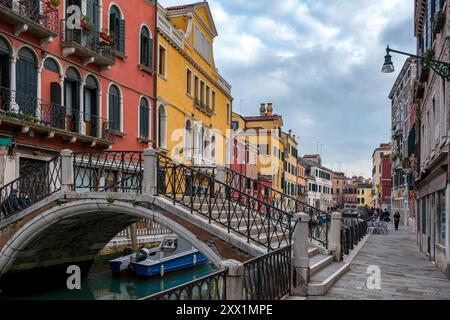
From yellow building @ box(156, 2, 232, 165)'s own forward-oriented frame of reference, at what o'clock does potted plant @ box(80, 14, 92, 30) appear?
The potted plant is roughly at 2 o'clock from the yellow building.

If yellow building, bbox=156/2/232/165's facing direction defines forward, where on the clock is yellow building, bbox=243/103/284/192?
yellow building, bbox=243/103/284/192 is roughly at 8 o'clock from yellow building, bbox=156/2/232/165.
